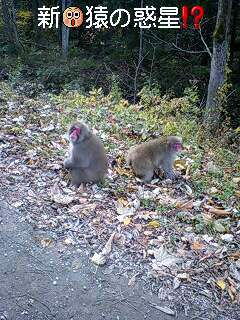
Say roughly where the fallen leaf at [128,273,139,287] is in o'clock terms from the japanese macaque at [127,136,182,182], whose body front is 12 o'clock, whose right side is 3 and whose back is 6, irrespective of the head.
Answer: The fallen leaf is roughly at 3 o'clock from the japanese macaque.

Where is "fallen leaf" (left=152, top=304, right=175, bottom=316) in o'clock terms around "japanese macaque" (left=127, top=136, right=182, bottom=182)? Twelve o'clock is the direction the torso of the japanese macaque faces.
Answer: The fallen leaf is roughly at 3 o'clock from the japanese macaque.

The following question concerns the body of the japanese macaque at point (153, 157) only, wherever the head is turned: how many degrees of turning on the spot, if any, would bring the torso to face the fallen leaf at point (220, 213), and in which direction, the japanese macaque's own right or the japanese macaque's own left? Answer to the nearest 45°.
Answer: approximately 45° to the japanese macaque's own right

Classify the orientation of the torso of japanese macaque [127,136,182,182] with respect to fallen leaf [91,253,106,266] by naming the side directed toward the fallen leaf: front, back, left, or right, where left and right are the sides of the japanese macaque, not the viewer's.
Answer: right

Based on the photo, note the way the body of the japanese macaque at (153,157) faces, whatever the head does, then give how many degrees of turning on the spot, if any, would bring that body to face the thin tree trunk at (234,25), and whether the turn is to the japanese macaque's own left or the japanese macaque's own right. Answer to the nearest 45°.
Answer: approximately 90° to the japanese macaque's own left

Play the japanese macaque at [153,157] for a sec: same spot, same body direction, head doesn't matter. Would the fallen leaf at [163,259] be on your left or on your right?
on your right

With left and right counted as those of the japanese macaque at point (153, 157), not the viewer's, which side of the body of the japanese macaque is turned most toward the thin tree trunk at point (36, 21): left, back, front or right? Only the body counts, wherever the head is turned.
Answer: left

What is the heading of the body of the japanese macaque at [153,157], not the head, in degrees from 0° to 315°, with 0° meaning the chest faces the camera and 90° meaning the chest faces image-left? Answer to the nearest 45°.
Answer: approximately 270°

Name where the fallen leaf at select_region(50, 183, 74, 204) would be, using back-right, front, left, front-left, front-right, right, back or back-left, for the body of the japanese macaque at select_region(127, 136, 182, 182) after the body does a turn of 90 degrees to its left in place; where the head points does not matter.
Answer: back-left

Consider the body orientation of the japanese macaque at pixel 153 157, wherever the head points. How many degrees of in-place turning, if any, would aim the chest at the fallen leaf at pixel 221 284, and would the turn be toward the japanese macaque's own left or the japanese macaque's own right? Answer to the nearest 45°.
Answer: approximately 90° to the japanese macaque's own right

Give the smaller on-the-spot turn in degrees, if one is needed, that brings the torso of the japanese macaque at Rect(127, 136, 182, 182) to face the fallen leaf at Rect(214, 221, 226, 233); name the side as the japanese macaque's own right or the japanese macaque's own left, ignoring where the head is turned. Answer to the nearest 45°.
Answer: approximately 45° to the japanese macaque's own right

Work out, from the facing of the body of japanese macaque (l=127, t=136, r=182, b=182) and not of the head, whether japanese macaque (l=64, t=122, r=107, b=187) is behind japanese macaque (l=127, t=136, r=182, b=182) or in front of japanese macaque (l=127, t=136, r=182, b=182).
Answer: behind

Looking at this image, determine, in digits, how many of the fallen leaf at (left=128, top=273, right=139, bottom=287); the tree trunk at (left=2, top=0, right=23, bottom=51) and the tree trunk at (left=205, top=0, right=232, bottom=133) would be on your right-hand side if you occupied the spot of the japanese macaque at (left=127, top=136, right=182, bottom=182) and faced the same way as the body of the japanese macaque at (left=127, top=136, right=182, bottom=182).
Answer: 1
